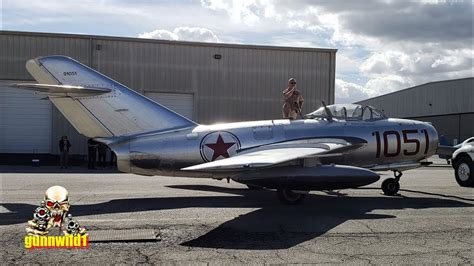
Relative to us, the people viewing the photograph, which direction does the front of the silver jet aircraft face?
facing to the right of the viewer

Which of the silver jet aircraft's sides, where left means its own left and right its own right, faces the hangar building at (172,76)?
left
